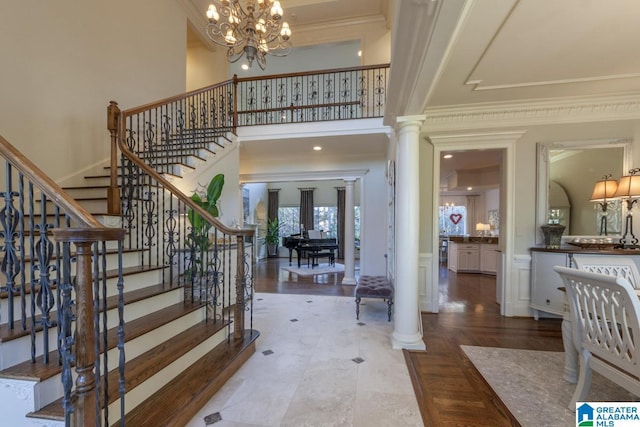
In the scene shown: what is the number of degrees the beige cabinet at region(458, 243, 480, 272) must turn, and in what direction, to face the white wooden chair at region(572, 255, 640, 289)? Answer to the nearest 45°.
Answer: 0° — it already faces it

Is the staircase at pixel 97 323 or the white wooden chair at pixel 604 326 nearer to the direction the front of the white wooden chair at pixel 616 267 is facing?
the white wooden chair

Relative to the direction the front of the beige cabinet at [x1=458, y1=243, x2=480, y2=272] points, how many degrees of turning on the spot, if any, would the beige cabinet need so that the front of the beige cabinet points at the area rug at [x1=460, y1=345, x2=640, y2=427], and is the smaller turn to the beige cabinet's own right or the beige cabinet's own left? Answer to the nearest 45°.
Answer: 0° — it already faces it

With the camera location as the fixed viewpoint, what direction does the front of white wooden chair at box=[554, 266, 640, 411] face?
facing away from the viewer and to the right of the viewer

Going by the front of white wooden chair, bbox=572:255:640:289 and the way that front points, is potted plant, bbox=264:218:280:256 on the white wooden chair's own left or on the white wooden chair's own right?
on the white wooden chair's own right

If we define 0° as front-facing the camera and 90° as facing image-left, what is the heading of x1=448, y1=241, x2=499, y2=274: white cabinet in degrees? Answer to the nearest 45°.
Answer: approximately 0°

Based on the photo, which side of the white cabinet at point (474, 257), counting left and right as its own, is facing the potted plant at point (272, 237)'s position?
right

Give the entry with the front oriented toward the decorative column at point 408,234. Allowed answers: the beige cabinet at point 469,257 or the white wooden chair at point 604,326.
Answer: the beige cabinet

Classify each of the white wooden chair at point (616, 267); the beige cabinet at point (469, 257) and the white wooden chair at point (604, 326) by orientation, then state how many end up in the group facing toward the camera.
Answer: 2
